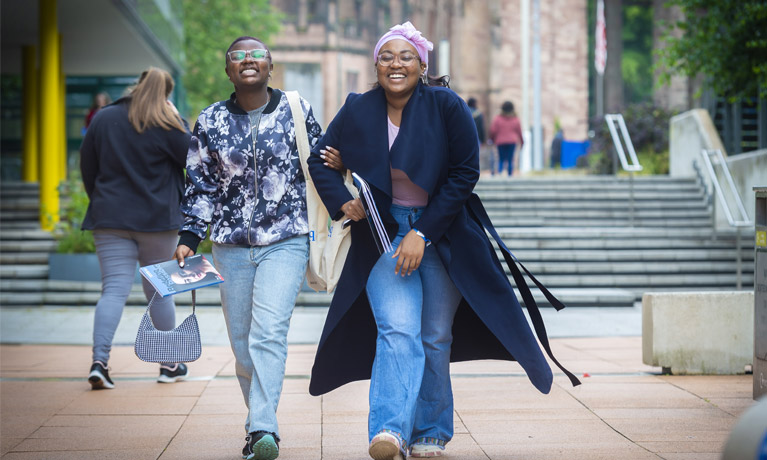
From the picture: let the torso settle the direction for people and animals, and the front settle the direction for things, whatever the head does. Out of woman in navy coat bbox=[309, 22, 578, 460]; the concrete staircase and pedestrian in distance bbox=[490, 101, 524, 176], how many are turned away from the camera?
1

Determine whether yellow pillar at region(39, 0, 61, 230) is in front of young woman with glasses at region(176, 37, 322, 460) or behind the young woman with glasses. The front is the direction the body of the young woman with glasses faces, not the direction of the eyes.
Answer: behind

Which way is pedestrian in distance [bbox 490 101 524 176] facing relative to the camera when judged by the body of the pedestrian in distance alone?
away from the camera

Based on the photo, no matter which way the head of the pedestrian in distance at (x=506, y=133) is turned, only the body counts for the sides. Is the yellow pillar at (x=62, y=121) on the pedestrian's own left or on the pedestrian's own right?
on the pedestrian's own left

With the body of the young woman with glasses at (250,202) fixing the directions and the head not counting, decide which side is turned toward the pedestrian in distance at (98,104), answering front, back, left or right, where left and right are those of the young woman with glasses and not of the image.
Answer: back

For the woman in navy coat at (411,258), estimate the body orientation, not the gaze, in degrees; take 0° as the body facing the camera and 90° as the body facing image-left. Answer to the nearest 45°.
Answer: approximately 0°

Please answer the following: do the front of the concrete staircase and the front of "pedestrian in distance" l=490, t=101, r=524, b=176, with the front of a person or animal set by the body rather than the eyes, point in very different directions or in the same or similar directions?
very different directions
